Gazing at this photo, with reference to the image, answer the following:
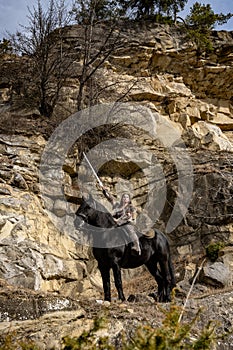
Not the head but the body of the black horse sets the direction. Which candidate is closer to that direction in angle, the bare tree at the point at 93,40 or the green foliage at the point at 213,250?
the bare tree

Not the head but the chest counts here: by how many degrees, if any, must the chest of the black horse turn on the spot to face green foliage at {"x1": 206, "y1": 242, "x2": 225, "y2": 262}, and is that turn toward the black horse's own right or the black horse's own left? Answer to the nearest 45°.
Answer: approximately 135° to the black horse's own right

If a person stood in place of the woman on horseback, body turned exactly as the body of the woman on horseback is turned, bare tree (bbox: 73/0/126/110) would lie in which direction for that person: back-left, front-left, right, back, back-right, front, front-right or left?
back-right

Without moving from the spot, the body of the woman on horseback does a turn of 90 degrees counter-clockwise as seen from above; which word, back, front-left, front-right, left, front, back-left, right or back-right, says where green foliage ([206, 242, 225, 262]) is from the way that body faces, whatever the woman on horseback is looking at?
left

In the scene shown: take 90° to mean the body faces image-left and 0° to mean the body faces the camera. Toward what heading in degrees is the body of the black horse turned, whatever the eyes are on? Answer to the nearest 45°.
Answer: approximately 90°

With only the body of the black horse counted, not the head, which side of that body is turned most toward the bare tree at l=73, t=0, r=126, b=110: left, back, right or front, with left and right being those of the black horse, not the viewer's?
right

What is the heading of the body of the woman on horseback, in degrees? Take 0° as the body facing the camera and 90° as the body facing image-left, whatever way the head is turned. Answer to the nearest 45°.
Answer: approximately 45°
